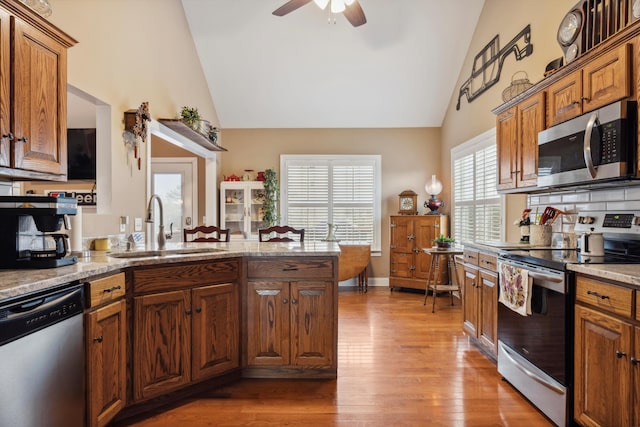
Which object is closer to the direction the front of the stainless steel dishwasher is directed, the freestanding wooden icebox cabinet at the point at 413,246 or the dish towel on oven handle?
the dish towel on oven handle

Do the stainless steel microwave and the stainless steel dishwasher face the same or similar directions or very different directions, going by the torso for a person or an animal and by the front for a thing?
very different directions

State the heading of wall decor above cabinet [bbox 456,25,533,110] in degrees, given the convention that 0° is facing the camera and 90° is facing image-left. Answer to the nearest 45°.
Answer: approximately 45°

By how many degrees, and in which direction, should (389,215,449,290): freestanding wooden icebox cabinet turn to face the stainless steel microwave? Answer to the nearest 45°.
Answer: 0° — it already faces it

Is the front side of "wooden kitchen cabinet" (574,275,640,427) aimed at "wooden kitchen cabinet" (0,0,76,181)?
yes

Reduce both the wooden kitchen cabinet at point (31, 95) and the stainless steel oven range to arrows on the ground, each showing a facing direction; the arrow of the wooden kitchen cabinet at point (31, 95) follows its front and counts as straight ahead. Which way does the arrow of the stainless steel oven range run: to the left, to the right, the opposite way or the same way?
the opposite way

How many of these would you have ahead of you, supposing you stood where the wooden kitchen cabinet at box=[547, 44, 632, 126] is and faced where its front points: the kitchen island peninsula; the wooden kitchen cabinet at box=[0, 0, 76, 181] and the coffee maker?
3

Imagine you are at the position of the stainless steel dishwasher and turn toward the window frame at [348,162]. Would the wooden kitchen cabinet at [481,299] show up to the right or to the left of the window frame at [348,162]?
right

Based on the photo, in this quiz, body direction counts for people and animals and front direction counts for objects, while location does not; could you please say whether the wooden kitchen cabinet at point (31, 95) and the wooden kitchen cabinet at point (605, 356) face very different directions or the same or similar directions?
very different directions

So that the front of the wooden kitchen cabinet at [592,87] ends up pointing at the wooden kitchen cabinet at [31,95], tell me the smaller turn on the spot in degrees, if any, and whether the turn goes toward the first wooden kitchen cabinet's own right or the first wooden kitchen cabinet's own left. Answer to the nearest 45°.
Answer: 0° — it already faces it
